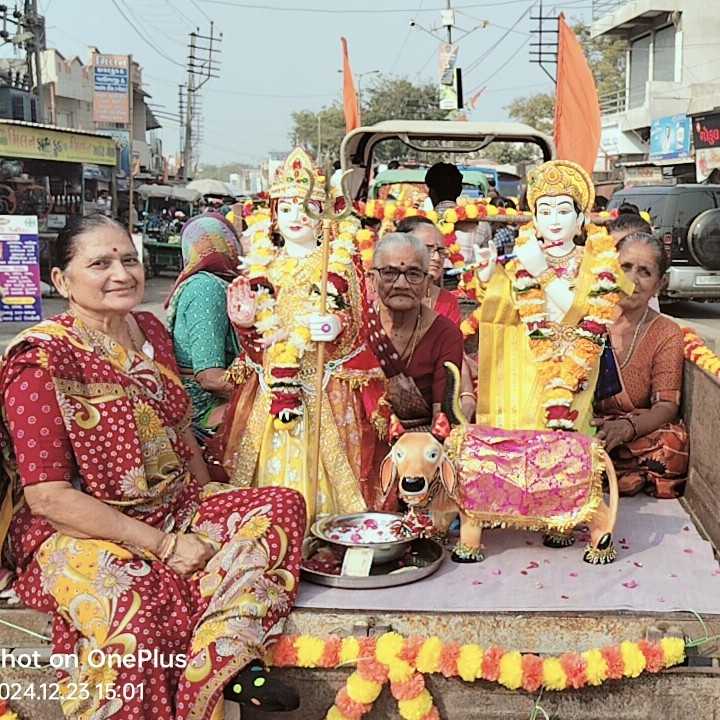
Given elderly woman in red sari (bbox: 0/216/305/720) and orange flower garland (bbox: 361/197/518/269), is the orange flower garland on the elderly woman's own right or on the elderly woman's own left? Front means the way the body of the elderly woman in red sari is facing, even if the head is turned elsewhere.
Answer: on the elderly woman's own left

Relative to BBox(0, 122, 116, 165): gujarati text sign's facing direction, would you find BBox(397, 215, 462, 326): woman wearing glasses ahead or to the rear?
ahead

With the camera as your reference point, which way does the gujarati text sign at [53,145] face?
facing the viewer and to the right of the viewer

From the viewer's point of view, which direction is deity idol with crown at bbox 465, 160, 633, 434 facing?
toward the camera

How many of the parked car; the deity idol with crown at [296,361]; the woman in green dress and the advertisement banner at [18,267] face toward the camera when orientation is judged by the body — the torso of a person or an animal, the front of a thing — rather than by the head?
2

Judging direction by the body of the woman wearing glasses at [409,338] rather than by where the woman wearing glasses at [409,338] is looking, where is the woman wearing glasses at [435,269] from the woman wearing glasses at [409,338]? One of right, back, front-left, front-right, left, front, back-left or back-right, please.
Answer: back

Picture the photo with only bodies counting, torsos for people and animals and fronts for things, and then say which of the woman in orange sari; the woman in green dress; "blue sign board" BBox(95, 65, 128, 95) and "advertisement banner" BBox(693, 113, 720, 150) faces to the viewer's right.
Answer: the woman in green dress

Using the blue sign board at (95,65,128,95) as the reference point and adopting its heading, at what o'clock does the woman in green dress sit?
The woman in green dress is roughly at 12 o'clock from the blue sign board.

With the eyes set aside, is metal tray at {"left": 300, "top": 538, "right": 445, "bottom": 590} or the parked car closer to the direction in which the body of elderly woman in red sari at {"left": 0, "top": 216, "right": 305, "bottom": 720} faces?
the metal tray

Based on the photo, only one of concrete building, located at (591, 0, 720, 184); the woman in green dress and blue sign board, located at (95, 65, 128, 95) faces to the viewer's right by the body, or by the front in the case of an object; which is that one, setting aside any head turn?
the woman in green dress

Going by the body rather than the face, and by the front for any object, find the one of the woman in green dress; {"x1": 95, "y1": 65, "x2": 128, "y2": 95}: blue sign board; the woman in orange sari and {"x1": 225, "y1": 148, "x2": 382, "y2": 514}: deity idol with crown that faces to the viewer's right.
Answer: the woman in green dress

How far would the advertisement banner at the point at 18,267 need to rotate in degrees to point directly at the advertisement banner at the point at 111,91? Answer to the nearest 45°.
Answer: approximately 180°

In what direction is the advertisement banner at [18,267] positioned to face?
toward the camera

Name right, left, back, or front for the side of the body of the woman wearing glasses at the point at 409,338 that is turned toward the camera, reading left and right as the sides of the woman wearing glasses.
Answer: front

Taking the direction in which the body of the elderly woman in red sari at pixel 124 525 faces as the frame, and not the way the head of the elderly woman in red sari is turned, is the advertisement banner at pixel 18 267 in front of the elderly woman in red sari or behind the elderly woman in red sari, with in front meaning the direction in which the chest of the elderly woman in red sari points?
behind

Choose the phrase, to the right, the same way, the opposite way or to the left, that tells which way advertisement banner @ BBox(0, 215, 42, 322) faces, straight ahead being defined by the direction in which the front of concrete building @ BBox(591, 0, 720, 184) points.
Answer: to the left

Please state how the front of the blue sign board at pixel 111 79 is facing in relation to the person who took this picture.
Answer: facing the viewer

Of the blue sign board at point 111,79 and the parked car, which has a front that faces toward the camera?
the blue sign board
